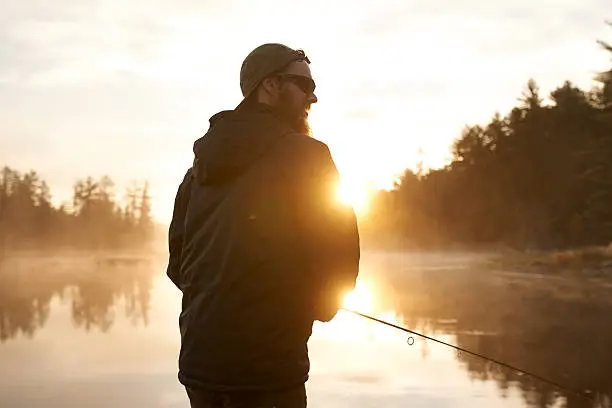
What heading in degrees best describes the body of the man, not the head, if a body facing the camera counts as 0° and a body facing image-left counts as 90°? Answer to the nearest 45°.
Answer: approximately 225°

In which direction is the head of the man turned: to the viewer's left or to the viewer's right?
to the viewer's right
